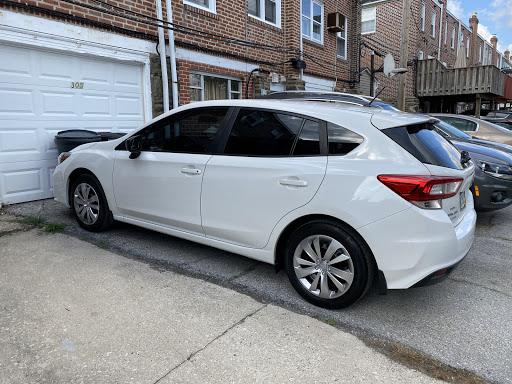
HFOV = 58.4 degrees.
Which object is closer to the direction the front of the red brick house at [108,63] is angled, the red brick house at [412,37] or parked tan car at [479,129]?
the parked tan car

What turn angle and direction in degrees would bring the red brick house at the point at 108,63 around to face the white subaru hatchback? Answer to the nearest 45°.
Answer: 0° — it already faces it

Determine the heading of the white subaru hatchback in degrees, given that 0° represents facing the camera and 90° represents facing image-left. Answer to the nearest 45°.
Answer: approximately 135°

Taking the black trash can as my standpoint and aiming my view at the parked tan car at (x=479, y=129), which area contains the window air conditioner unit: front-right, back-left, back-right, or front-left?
front-left

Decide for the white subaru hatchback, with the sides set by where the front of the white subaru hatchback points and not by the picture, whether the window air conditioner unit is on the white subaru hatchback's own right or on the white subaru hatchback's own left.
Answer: on the white subaru hatchback's own right

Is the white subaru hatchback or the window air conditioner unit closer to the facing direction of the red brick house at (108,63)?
the white subaru hatchback

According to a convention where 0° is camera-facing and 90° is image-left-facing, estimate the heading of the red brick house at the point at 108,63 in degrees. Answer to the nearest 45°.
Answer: approximately 315°

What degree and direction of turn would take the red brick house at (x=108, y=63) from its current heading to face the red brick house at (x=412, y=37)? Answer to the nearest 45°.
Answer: approximately 90° to its left

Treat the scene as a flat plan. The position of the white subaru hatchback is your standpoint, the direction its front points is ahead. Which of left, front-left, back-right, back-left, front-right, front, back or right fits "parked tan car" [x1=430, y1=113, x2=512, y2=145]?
right

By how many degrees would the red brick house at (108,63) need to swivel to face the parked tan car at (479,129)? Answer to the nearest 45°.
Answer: approximately 45° to its left

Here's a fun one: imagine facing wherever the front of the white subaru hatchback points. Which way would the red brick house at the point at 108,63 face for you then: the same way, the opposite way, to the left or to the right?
the opposite way

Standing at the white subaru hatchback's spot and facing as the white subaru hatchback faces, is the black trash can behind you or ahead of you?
ahead
